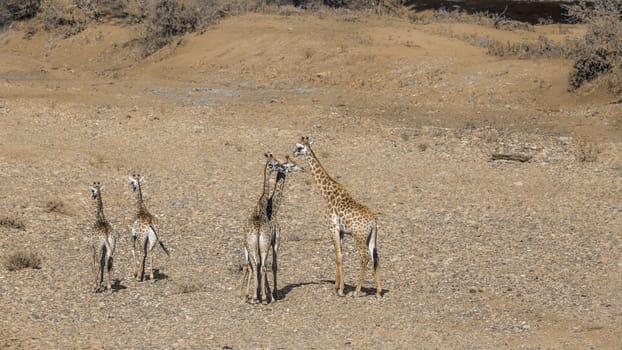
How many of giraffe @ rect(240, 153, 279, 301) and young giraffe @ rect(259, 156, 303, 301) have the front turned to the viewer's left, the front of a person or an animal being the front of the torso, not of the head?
0

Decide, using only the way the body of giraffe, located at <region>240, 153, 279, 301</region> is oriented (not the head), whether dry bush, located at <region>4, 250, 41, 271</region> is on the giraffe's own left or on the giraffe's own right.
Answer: on the giraffe's own left

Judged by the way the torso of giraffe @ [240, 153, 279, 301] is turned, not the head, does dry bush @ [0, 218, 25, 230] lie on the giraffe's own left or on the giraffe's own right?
on the giraffe's own left

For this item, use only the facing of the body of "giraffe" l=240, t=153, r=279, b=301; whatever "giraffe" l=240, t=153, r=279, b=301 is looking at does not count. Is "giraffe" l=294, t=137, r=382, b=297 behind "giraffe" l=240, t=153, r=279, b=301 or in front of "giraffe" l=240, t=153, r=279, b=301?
in front

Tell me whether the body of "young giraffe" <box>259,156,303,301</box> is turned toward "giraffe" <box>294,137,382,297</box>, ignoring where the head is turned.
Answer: no

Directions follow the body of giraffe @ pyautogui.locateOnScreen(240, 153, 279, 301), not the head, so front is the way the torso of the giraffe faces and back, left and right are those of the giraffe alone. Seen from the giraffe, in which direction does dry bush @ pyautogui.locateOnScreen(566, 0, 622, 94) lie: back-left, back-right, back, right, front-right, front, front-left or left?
front

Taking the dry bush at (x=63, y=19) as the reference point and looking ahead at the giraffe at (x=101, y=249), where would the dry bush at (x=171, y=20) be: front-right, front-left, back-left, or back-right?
front-left

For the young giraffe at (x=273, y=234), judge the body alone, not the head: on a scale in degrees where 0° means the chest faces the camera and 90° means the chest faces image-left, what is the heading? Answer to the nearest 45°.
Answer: approximately 315°

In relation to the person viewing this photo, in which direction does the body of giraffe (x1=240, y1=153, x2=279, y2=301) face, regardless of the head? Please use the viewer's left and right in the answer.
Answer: facing away from the viewer and to the right of the viewer

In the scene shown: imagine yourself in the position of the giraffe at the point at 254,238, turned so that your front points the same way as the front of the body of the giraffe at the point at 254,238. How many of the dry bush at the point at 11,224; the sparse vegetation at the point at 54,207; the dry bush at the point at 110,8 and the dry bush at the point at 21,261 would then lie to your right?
0
